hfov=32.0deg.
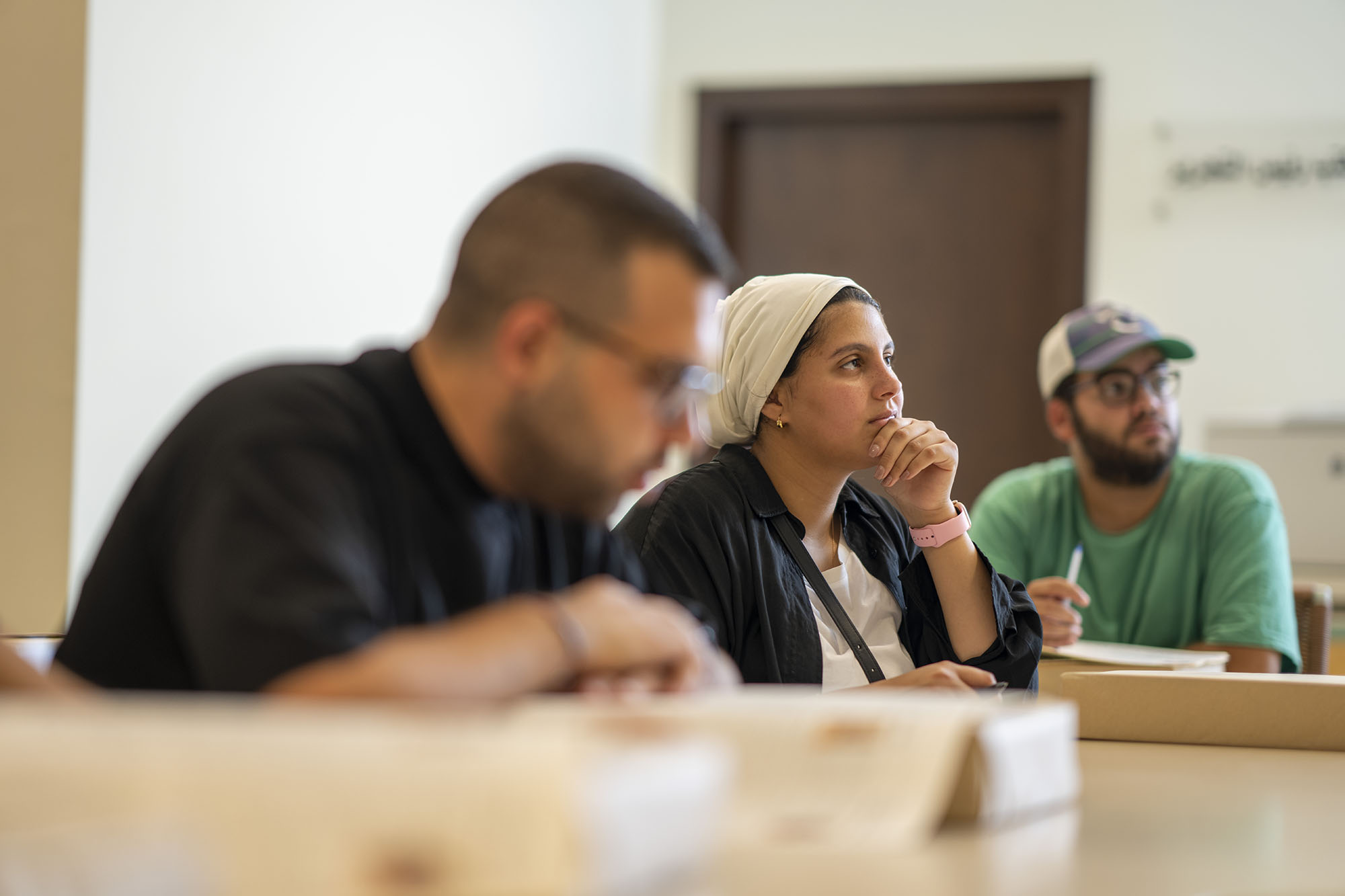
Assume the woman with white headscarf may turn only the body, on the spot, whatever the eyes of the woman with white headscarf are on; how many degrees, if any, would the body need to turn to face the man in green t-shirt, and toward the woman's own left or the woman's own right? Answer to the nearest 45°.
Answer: approximately 90° to the woman's own left

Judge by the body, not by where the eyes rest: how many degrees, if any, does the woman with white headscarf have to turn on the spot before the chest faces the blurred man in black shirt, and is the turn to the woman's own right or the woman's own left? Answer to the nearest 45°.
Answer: approximately 45° to the woman's own right

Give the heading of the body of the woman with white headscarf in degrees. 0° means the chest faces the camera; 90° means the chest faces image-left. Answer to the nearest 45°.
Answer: approximately 315°

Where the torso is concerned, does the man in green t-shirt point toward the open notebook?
yes

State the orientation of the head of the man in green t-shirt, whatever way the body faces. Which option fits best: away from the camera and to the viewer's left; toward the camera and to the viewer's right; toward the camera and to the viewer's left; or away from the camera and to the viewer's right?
toward the camera and to the viewer's right

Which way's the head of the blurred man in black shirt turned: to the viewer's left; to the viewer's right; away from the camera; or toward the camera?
to the viewer's right
